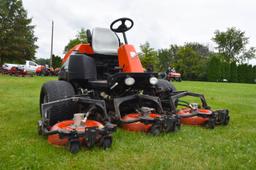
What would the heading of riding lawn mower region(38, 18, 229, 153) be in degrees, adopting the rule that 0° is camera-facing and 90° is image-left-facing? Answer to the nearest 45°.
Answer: approximately 315°

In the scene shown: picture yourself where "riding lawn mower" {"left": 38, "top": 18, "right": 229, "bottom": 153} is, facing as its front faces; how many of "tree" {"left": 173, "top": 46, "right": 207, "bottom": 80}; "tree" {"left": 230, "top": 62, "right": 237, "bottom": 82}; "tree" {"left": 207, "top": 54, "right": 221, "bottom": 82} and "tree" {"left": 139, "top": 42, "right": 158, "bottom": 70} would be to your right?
0

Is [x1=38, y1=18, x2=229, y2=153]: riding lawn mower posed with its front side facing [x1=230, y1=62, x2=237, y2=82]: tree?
no

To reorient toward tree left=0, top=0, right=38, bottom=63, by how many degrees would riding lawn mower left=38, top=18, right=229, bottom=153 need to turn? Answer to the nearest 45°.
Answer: approximately 180°

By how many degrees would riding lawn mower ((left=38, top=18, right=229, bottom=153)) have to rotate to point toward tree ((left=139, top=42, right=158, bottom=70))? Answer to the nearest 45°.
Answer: approximately 135° to its left

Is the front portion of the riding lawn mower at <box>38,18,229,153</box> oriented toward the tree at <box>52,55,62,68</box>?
no

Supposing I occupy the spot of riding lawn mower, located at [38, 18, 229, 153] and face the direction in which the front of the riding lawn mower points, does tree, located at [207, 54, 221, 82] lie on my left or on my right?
on my left

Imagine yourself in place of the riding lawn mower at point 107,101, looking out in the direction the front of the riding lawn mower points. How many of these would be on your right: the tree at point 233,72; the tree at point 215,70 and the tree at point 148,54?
0

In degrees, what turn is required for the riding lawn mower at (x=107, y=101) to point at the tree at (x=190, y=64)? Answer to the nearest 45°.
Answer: approximately 135° to its left

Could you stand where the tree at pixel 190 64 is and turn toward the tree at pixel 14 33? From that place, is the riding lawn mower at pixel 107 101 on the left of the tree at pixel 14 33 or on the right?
left

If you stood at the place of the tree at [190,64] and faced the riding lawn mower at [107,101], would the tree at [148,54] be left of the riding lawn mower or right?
right
